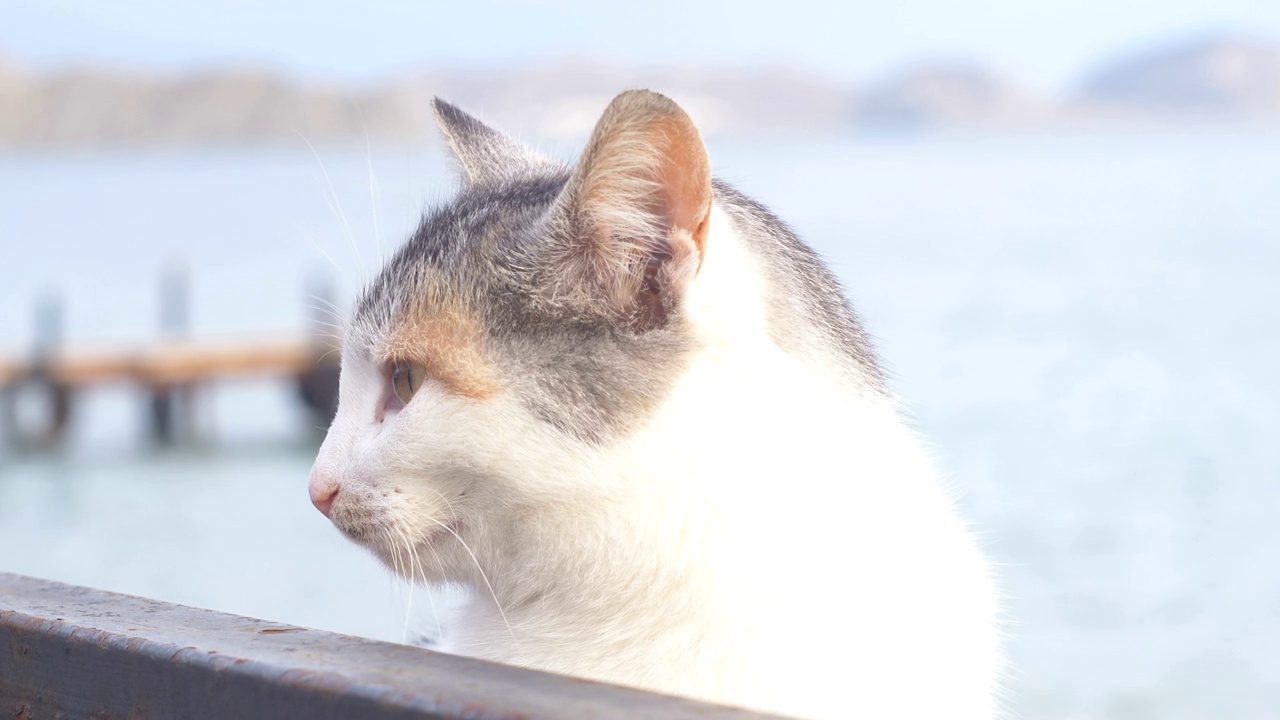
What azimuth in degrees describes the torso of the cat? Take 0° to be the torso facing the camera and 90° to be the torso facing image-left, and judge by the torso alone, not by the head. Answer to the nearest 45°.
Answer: approximately 90°

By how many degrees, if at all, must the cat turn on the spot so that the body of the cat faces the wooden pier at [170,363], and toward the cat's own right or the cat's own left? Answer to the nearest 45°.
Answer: approximately 45° to the cat's own right

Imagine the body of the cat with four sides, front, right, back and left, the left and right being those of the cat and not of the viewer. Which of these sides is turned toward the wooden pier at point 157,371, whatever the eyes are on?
right
